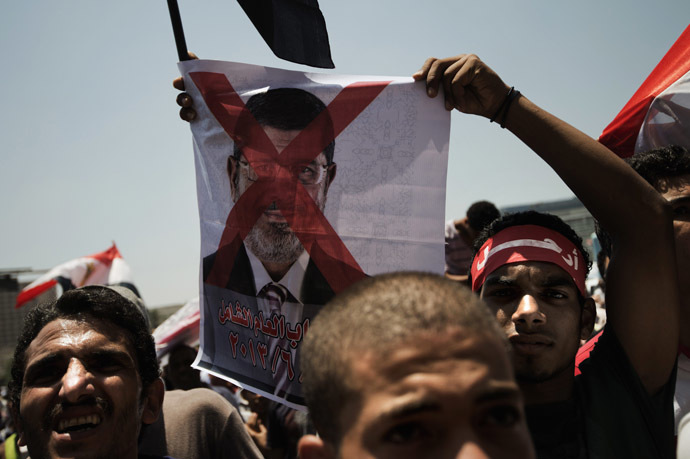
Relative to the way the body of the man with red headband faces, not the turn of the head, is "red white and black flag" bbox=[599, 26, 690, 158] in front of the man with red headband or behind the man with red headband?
behind

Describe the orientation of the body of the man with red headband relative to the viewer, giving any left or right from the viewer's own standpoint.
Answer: facing the viewer
